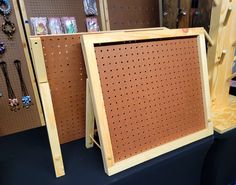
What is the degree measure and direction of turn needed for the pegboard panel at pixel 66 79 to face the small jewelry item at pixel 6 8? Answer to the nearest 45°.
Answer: approximately 180°

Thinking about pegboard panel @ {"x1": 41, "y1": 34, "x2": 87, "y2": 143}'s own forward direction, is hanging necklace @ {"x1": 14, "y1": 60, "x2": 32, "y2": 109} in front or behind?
behind

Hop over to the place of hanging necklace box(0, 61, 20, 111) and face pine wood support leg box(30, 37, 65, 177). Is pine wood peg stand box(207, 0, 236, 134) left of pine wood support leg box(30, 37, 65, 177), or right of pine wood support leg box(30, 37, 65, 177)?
left

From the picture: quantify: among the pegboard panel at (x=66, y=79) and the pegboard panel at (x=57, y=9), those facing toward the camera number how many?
2

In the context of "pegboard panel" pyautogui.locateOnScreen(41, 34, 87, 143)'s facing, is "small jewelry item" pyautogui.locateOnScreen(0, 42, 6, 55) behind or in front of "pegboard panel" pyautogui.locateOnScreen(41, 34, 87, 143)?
behind

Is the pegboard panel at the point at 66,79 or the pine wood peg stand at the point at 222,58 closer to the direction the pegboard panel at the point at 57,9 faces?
the pegboard panel

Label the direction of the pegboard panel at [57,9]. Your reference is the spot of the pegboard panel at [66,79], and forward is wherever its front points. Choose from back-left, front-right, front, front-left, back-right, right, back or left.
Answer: back

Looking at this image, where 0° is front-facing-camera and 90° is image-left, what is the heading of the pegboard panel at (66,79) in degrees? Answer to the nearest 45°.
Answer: approximately 0°
